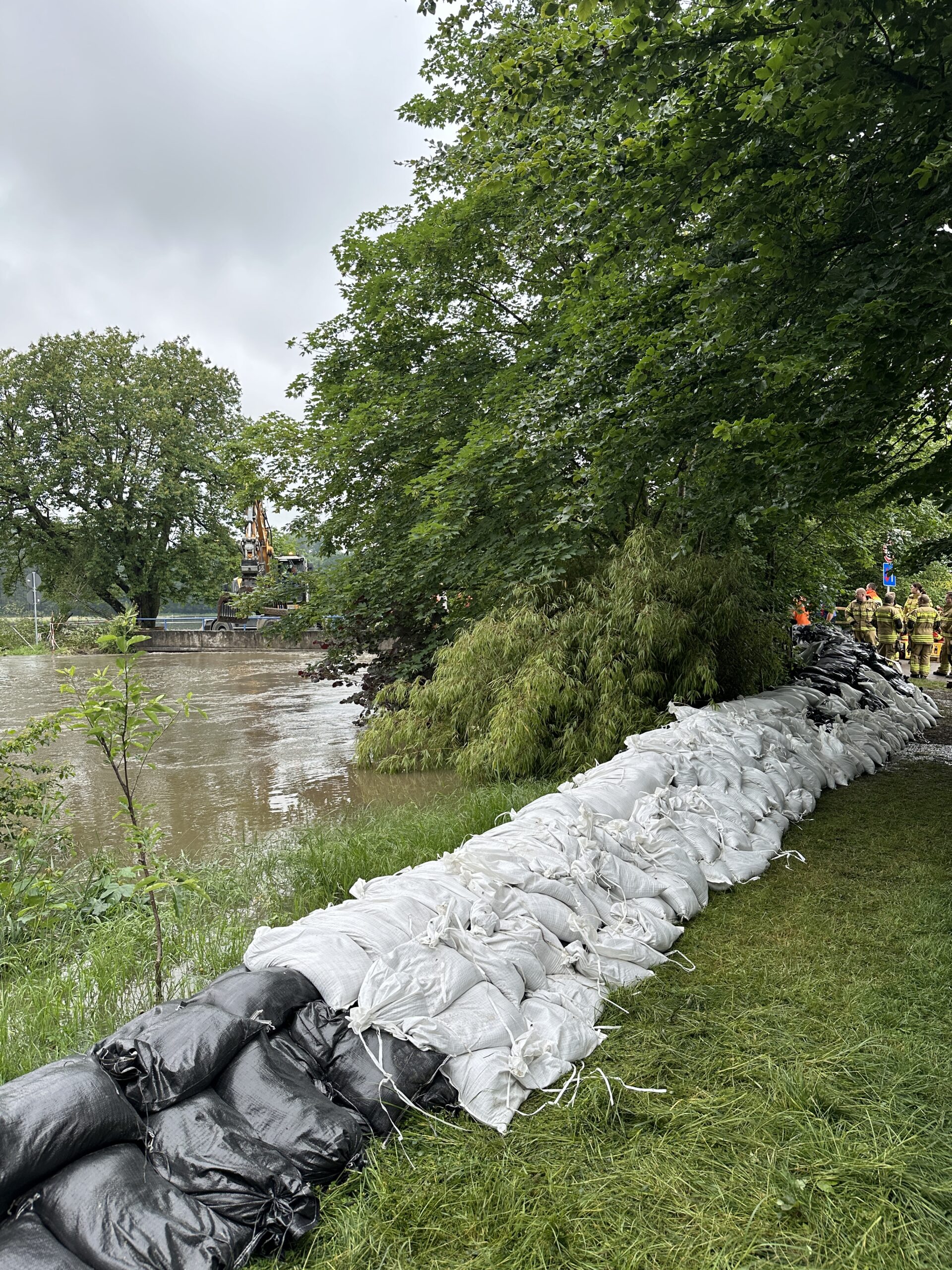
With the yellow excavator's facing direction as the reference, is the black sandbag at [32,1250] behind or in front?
in front

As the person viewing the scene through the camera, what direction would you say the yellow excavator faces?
facing the viewer and to the left of the viewer

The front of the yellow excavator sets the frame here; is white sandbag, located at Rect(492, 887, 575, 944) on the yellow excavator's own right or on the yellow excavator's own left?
on the yellow excavator's own left

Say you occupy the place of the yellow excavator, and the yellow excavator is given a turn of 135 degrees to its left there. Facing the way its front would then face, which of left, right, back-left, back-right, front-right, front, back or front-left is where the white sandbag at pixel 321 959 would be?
right

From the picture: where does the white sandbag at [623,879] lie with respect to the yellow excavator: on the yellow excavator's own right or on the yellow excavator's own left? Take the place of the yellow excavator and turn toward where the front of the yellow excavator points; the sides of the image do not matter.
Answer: on the yellow excavator's own left

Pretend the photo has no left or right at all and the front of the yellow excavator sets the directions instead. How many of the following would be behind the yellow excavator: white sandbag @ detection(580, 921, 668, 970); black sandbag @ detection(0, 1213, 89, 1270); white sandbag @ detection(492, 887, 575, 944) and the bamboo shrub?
0

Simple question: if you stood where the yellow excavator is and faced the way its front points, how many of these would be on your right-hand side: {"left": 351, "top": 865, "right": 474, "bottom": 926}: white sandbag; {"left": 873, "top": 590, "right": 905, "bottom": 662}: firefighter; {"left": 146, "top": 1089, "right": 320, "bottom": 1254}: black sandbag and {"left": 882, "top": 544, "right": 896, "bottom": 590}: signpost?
0

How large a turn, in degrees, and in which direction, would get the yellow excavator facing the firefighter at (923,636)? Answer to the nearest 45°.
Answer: approximately 90° to its left
